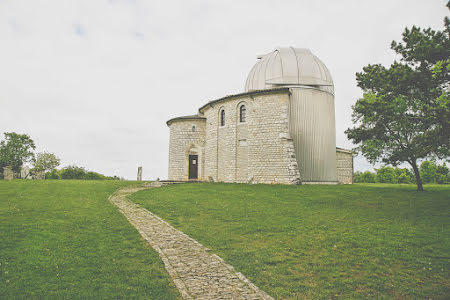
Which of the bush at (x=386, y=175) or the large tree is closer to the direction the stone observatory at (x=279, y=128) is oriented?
the large tree

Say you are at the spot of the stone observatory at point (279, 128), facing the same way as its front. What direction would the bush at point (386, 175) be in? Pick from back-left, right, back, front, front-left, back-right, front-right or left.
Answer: back

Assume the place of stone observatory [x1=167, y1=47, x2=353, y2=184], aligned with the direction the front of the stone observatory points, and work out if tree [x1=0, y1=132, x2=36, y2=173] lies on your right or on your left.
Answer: on your right

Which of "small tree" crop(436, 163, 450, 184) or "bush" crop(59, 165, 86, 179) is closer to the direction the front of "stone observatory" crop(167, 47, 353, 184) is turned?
the bush

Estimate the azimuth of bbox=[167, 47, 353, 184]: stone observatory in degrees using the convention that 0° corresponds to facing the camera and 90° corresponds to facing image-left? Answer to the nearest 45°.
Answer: approximately 45°

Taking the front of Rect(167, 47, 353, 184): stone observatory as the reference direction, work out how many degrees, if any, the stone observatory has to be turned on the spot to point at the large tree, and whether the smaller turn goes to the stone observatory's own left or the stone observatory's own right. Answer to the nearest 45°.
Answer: approximately 90° to the stone observatory's own left

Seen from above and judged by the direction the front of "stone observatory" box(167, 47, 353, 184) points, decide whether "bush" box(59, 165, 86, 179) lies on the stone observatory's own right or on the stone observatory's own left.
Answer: on the stone observatory's own right

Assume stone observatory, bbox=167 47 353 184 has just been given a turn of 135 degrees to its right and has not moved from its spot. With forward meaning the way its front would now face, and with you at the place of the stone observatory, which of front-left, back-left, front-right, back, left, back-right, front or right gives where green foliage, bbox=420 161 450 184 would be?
front-right

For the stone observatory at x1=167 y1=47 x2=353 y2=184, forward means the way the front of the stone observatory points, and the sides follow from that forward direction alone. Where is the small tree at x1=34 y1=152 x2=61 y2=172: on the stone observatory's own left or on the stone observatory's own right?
on the stone observatory's own right
